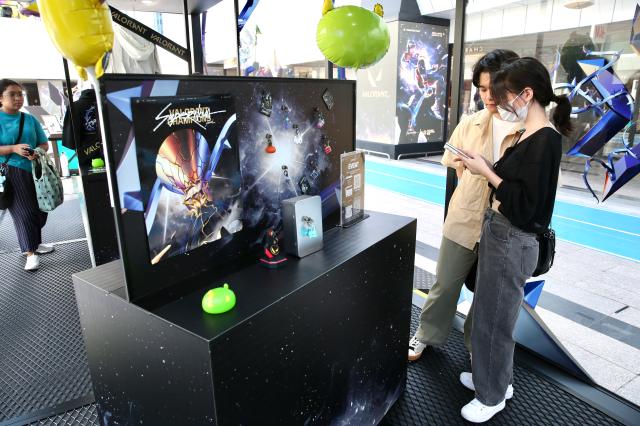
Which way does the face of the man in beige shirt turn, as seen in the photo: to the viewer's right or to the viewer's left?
to the viewer's left

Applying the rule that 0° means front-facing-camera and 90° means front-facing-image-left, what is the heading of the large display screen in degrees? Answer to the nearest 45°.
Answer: approximately 315°

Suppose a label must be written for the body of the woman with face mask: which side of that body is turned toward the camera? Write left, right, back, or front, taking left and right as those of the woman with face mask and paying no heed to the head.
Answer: left

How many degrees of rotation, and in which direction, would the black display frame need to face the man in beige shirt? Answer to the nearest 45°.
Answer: approximately 90° to its left

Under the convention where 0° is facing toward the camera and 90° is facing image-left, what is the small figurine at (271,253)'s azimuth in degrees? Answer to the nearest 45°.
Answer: approximately 315°
